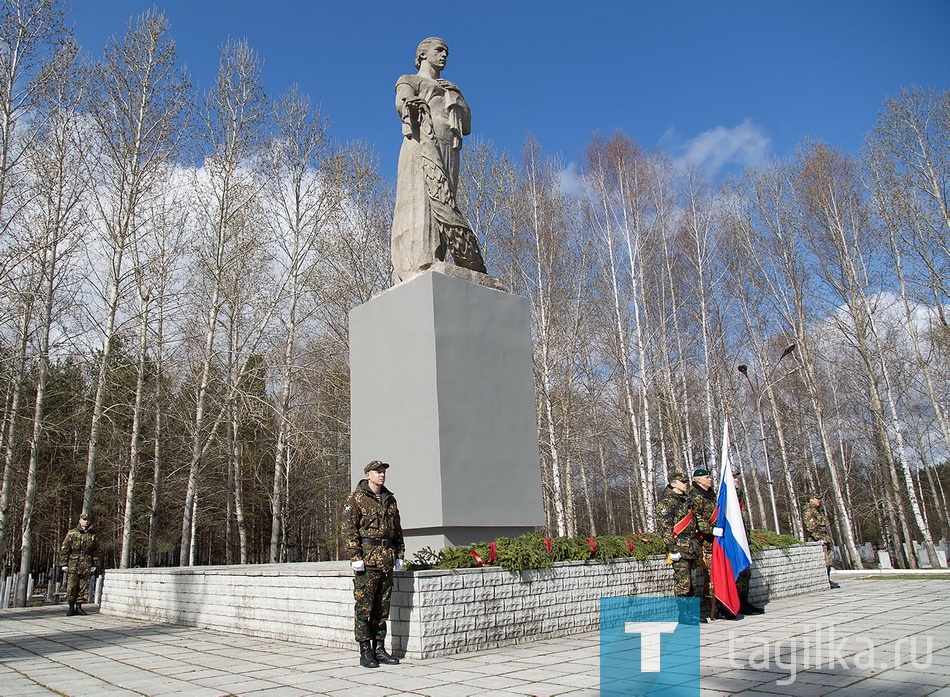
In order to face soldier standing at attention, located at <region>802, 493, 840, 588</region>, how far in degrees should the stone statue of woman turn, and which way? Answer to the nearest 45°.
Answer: approximately 90° to its left

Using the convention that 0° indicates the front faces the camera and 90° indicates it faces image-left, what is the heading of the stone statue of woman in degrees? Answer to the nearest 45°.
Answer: approximately 315°

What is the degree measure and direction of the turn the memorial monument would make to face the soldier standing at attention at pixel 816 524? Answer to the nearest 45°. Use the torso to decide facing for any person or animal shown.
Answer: approximately 90° to its left

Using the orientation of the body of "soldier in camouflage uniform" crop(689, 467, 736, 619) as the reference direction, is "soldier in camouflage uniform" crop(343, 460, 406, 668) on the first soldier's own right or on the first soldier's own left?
on the first soldier's own right
